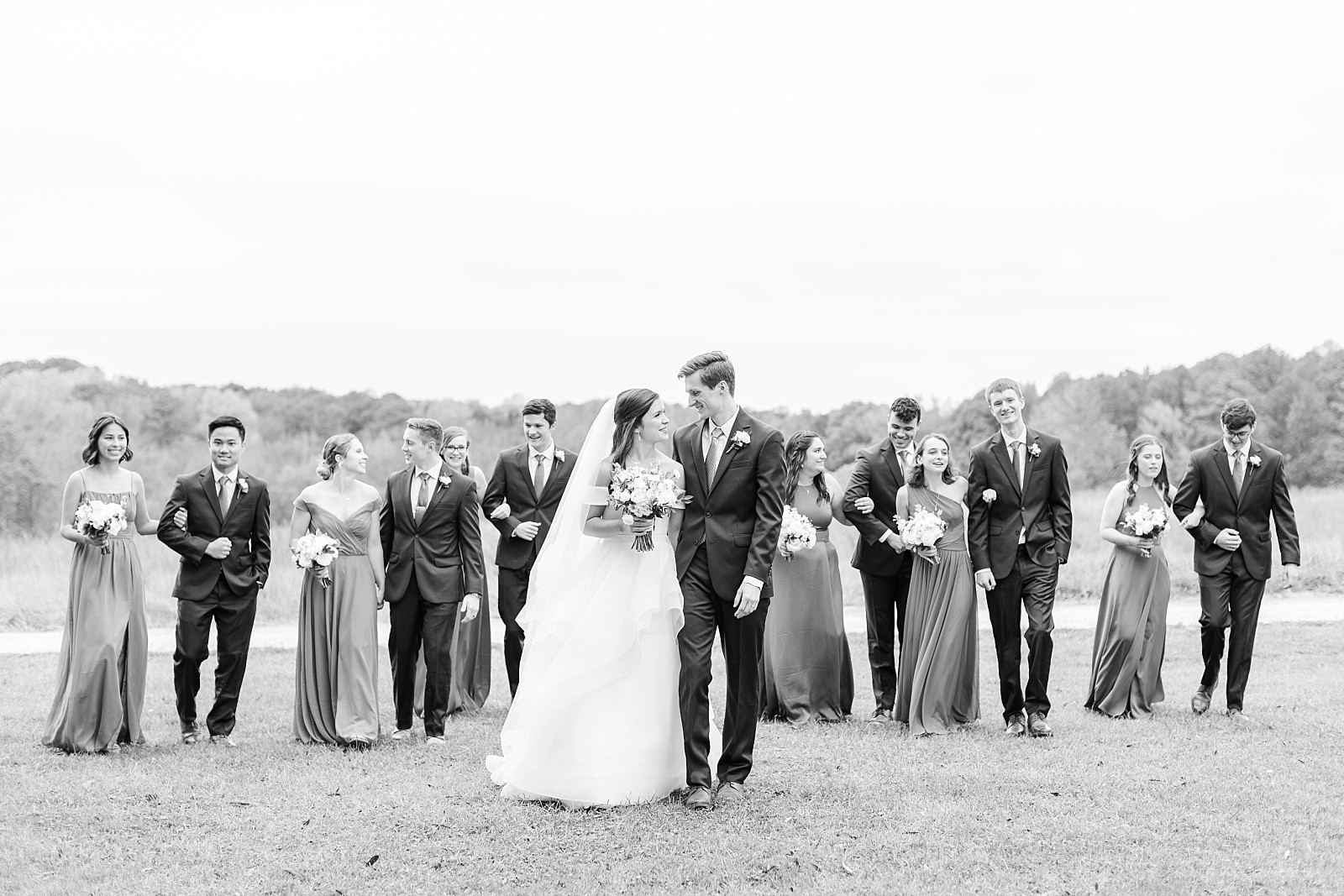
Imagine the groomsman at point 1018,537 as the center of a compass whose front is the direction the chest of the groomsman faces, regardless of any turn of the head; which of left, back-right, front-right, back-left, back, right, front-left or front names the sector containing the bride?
front-right

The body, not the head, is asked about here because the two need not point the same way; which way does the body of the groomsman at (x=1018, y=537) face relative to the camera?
toward the camera

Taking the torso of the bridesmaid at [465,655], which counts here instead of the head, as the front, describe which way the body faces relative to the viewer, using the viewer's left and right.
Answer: facing the viewer

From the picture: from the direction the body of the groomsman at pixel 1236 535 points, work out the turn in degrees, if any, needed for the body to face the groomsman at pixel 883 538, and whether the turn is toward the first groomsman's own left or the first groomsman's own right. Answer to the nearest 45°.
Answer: approximately 90° to the first groomsman's own right

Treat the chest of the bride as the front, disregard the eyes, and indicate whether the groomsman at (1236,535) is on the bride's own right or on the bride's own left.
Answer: on the bride's own left

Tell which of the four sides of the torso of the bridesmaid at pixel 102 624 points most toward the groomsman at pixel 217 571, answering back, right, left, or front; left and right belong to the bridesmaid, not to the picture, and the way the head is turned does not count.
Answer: left

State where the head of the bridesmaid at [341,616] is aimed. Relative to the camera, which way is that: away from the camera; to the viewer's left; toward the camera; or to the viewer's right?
to the viewer's right

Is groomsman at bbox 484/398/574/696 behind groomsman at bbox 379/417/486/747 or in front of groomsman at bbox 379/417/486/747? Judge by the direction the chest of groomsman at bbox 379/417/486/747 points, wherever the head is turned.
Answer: behind

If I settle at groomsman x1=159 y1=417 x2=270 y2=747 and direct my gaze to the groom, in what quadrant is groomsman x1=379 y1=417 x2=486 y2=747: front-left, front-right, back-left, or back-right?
front-left

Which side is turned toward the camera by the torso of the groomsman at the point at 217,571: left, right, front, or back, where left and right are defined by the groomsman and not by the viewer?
front

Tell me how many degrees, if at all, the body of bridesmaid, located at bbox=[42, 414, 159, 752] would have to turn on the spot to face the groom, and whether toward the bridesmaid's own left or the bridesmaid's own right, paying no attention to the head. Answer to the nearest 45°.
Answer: approximately 45° to the bridesmaid's own left

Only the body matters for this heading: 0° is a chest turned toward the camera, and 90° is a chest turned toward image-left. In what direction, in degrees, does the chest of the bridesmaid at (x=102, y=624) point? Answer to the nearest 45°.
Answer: approximately 0°

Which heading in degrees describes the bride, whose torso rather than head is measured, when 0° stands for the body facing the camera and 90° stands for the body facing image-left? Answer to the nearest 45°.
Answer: approximately 315°

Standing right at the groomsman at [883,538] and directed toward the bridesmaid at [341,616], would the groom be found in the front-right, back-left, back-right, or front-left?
front-left

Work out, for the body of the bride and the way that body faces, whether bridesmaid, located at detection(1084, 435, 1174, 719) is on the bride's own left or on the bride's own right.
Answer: on the bride's own left

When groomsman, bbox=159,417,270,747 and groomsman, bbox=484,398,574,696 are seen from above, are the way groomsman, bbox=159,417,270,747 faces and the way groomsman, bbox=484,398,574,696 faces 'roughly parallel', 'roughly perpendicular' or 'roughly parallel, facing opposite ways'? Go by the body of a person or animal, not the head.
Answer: roughly parallel
